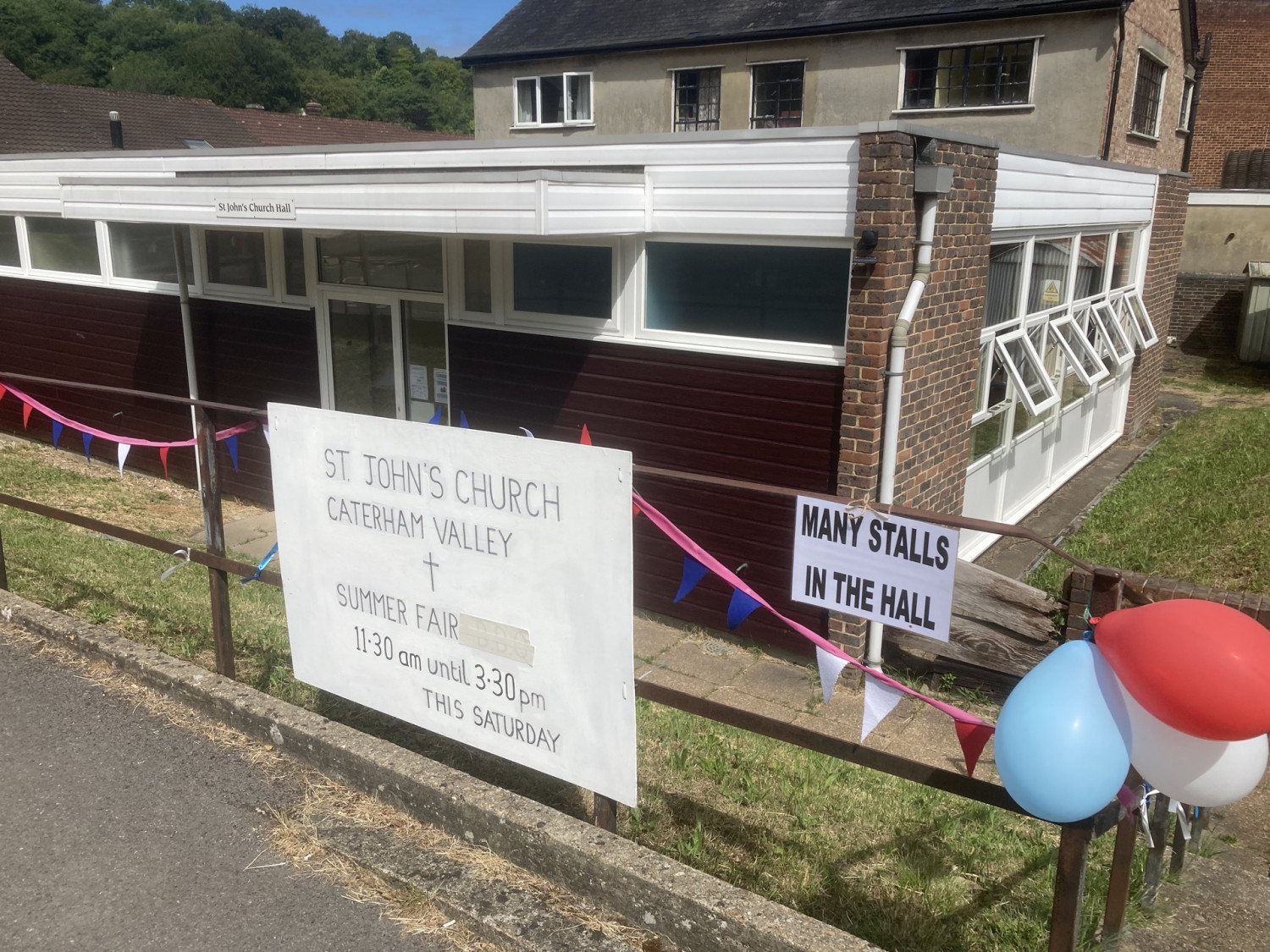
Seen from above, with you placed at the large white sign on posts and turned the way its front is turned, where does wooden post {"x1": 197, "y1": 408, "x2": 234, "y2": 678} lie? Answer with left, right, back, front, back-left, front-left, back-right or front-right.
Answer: right

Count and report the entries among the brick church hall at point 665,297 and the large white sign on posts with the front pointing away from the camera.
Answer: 0

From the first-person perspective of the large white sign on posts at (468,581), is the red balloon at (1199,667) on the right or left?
on its left

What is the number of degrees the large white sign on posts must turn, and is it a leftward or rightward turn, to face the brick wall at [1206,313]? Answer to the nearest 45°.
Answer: approximately 180°

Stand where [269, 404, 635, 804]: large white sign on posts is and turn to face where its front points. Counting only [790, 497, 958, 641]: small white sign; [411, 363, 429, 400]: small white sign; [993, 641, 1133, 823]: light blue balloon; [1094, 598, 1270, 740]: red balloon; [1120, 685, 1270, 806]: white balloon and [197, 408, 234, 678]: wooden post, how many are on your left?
4

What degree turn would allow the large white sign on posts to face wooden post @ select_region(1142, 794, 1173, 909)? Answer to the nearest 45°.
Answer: approximately 135° to its left

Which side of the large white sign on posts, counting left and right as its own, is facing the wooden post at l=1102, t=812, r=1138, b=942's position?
left

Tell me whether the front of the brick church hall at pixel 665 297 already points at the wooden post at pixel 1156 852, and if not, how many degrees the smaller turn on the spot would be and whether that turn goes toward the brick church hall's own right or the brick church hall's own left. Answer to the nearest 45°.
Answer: approximately 45° to the brick church hall's own left

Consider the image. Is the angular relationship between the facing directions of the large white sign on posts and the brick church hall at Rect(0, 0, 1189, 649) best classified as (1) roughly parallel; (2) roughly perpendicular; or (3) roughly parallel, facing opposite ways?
roughly parallel
